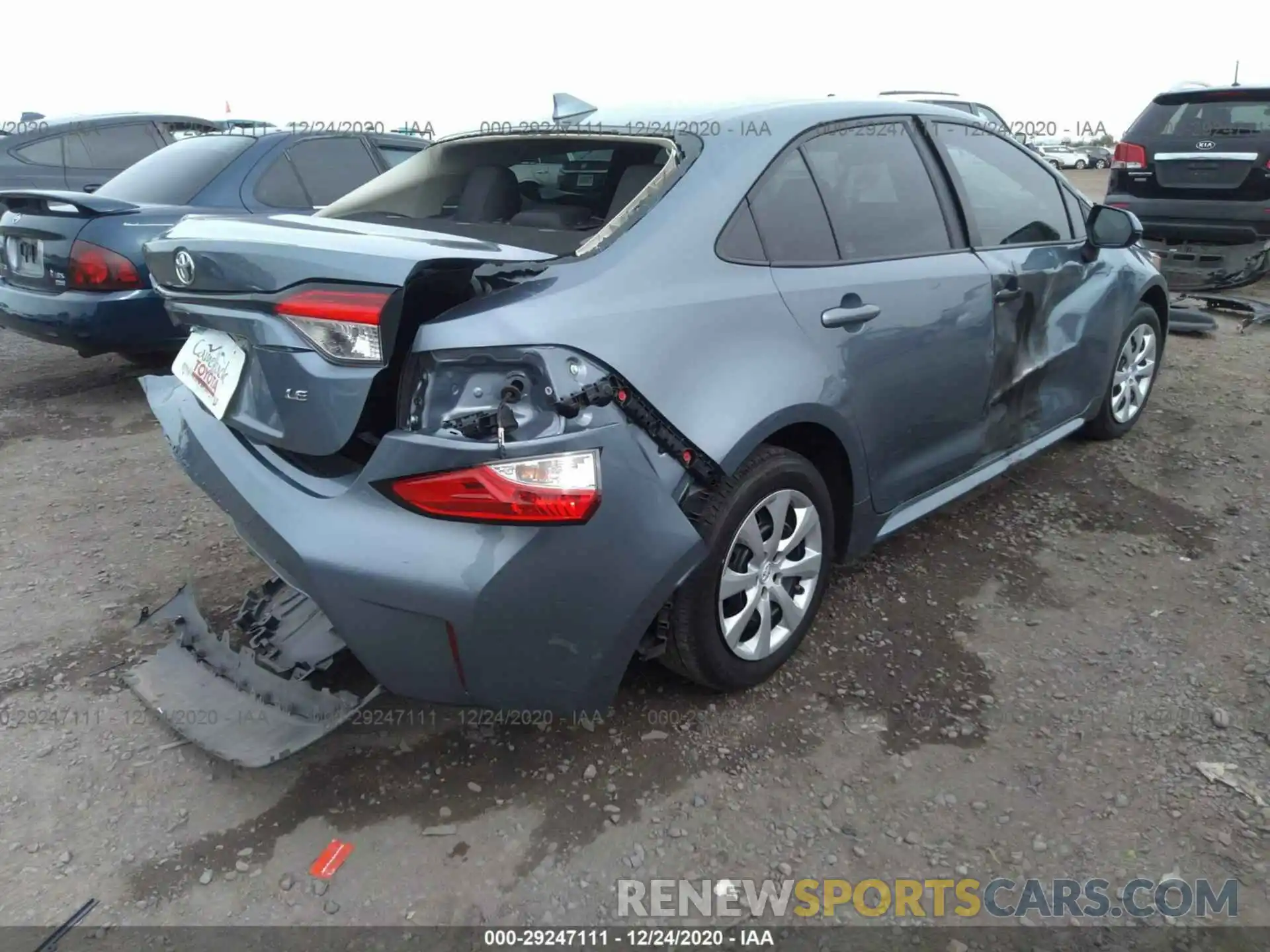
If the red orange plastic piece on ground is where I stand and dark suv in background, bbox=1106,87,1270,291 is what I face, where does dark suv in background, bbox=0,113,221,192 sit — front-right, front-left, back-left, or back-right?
front-left

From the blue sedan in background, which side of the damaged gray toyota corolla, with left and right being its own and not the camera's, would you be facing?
left

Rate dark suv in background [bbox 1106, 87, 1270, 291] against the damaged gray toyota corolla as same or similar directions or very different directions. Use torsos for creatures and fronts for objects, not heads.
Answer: same or similar directions

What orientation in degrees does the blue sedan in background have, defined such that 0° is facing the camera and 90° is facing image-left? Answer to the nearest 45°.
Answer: approximately 225°

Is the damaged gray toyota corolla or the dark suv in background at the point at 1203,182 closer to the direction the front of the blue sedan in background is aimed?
the dark suv in background

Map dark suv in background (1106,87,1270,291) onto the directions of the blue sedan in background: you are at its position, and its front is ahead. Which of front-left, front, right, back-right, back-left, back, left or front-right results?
front-right

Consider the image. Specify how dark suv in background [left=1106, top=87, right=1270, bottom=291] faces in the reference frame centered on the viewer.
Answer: facing away from the viewer

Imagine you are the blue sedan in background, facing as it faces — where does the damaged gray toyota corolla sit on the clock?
The damaged gray toyota corolla is roughly at 4 o'clock from the blue sedan in background.

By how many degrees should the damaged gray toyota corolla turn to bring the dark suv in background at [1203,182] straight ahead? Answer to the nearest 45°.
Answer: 0° — it already faces it

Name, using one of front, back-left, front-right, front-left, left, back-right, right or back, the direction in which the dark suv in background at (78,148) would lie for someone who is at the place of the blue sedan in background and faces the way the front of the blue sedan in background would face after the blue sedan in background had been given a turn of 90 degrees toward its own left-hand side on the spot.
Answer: front-right

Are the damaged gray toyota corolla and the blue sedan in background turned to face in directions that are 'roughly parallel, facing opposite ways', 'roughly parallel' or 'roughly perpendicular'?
roughly parallel

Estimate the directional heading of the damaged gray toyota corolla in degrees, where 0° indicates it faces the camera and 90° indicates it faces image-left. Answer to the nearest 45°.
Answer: approximately 225°
